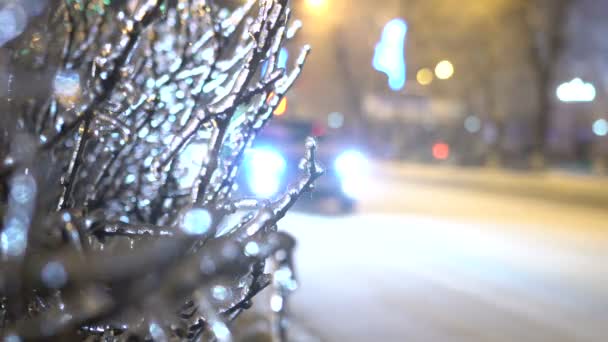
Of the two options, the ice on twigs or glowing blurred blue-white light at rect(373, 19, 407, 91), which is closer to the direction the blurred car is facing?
the ice on twigs

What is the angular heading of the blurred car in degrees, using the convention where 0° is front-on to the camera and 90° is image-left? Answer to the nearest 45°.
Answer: approximately 0°

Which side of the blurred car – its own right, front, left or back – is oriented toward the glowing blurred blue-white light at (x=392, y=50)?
back

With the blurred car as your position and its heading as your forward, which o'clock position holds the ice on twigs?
The ice on twigs is roughly at 12 o'clock from the blurred car.
